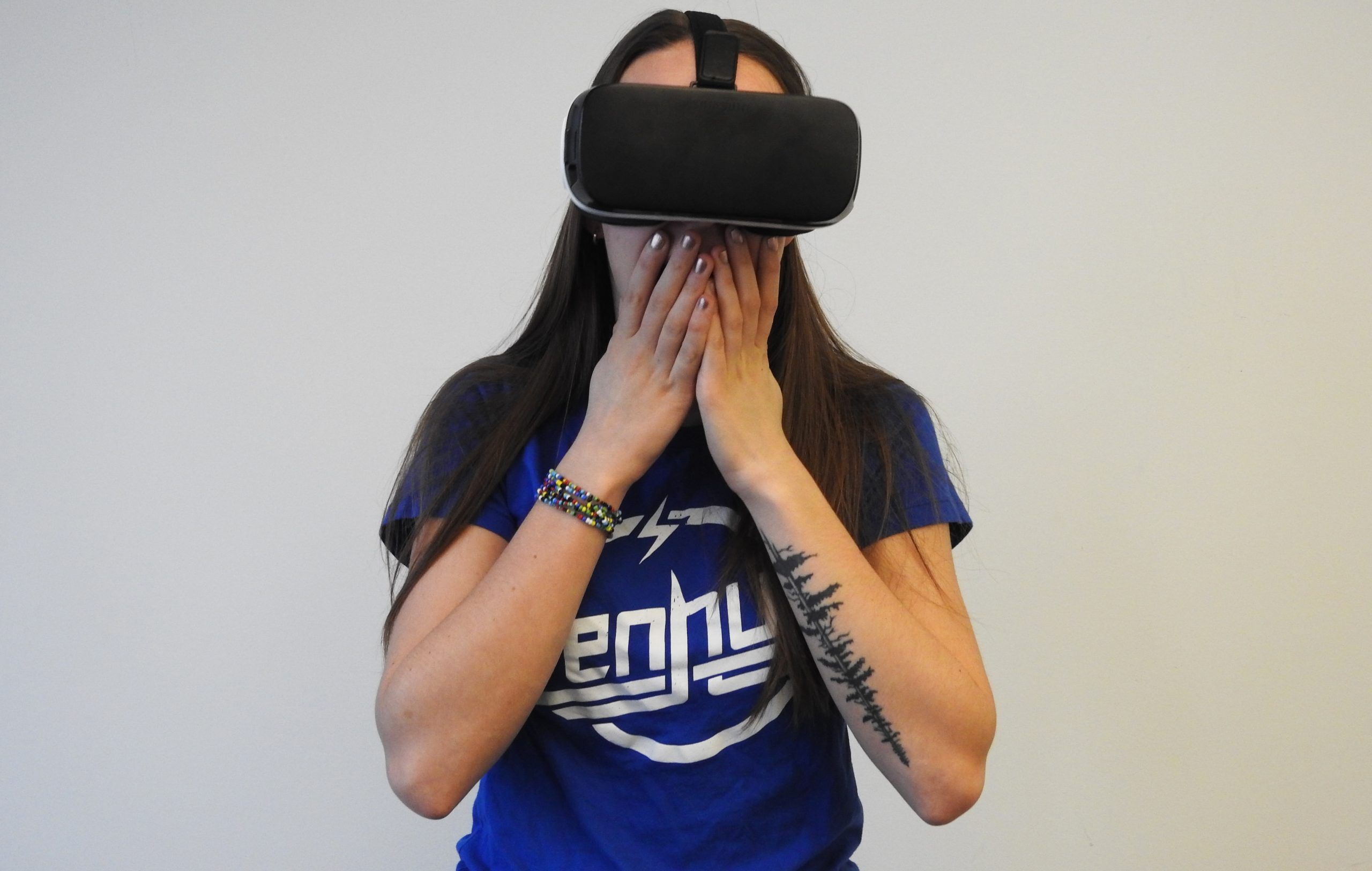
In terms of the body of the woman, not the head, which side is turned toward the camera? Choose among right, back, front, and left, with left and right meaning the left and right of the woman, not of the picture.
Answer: front
